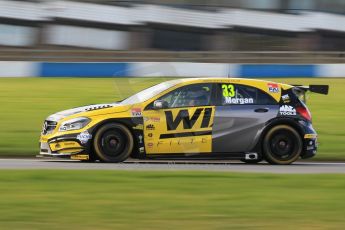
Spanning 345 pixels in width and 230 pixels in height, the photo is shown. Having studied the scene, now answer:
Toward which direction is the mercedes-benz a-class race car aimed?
to the viewer's left
